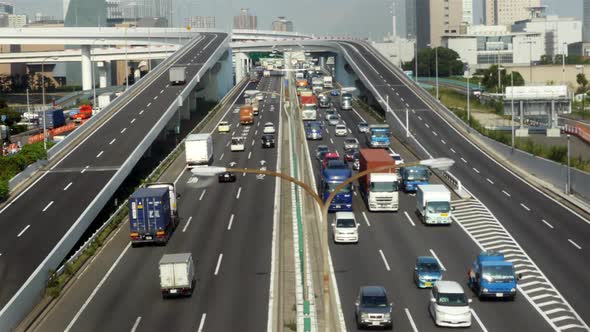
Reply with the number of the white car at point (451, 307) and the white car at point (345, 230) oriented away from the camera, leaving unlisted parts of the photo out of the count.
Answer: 0

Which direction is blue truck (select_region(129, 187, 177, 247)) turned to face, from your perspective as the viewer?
facing away from the viewer

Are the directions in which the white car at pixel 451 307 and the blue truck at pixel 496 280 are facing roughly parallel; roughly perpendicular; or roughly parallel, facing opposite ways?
roughly parallel

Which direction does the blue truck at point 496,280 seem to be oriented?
toward the camera

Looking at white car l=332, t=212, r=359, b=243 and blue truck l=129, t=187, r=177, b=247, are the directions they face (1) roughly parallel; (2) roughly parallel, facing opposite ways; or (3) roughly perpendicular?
roughly parallel, facing opposite ways

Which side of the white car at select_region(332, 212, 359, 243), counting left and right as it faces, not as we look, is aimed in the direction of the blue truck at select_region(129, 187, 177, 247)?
right

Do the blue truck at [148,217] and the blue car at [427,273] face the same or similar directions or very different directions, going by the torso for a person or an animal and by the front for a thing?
very different directions

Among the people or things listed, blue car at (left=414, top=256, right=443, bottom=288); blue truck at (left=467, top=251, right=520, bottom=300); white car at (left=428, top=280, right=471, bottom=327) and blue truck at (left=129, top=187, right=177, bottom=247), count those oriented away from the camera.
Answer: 1

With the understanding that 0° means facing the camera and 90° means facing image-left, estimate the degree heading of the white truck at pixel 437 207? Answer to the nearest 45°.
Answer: approximately 0°

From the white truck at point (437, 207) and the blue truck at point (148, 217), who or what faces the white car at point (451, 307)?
the white truck

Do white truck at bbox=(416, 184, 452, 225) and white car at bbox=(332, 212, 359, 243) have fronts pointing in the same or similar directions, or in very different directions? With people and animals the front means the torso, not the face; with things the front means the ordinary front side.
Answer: same or similar directions

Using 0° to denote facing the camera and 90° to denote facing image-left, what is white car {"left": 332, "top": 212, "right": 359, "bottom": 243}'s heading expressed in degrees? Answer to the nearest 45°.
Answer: approximately 0°

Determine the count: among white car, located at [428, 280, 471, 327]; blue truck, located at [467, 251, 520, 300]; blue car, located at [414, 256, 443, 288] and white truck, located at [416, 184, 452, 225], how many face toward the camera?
4
